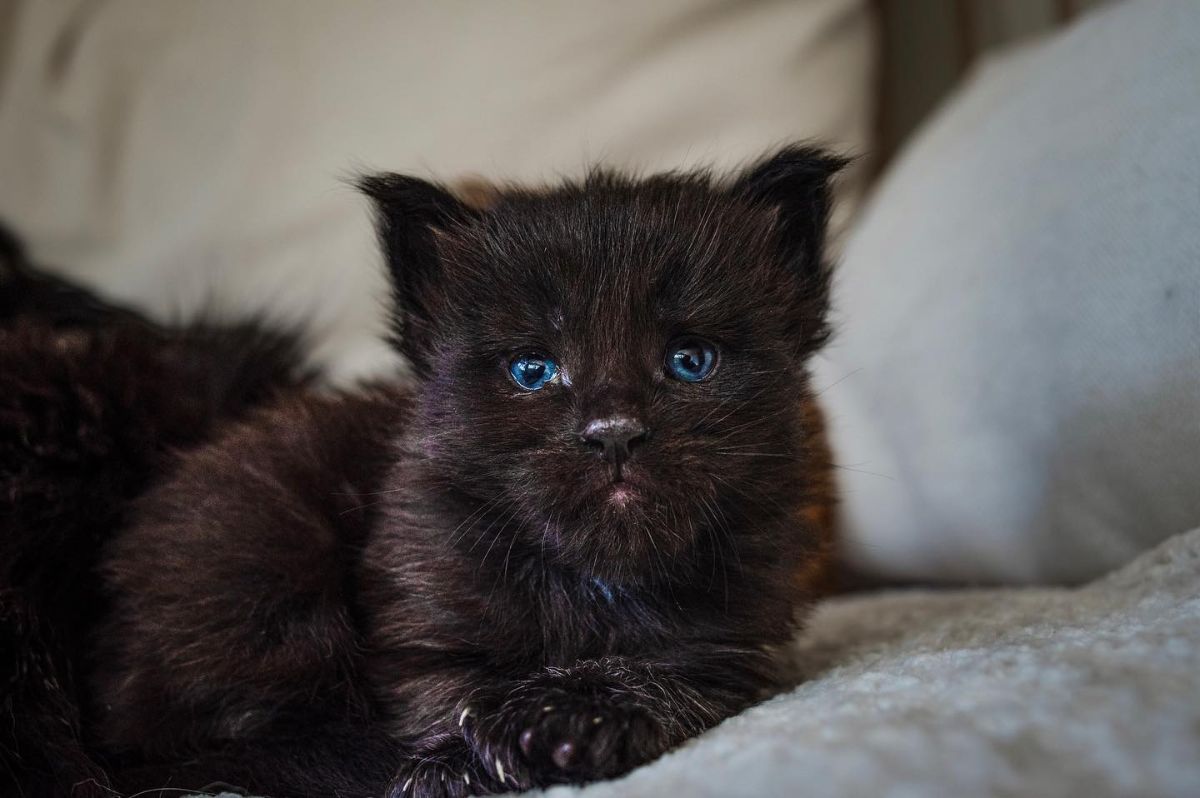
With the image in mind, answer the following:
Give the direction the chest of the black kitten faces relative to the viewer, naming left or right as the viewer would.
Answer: facing the viewer and to the right of the viewer

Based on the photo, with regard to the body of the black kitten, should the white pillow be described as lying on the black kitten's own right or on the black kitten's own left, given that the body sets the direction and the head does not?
on the black kitten's own left
